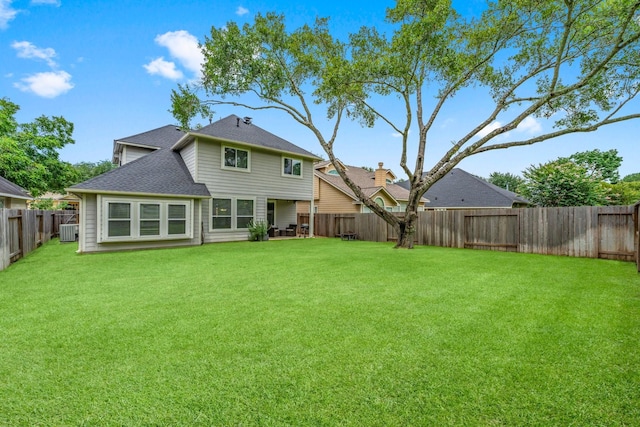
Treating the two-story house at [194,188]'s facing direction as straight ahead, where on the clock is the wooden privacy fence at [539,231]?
The wooden privacy fence is roughly at 4 o'clock from the two-story house.

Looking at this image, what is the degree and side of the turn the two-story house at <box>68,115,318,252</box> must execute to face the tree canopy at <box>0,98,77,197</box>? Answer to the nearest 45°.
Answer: approximately 45° to its left

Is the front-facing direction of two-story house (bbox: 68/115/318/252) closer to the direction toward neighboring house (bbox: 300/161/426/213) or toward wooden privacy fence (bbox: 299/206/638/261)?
the neighboring house

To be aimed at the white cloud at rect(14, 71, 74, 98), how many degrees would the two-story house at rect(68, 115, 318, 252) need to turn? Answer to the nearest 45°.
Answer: approximately 45° to its left

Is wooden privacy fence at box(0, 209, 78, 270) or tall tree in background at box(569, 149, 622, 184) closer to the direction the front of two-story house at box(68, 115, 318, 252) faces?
the tall tree in background

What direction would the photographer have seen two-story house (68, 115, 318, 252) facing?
facing away from the viewer

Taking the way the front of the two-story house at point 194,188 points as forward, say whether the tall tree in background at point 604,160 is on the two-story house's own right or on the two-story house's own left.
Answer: on the two-story house's own right
